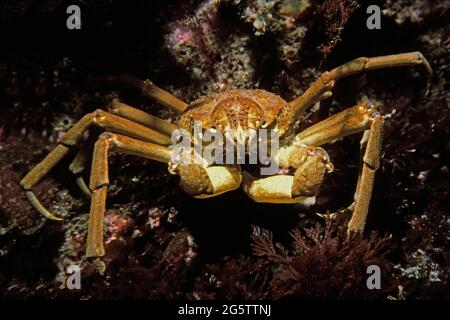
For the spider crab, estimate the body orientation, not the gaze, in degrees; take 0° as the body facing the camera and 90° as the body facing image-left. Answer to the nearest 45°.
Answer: approximately 0°
